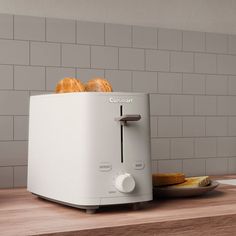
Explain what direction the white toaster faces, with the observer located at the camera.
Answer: facing the viewer and to the right of the viewer
